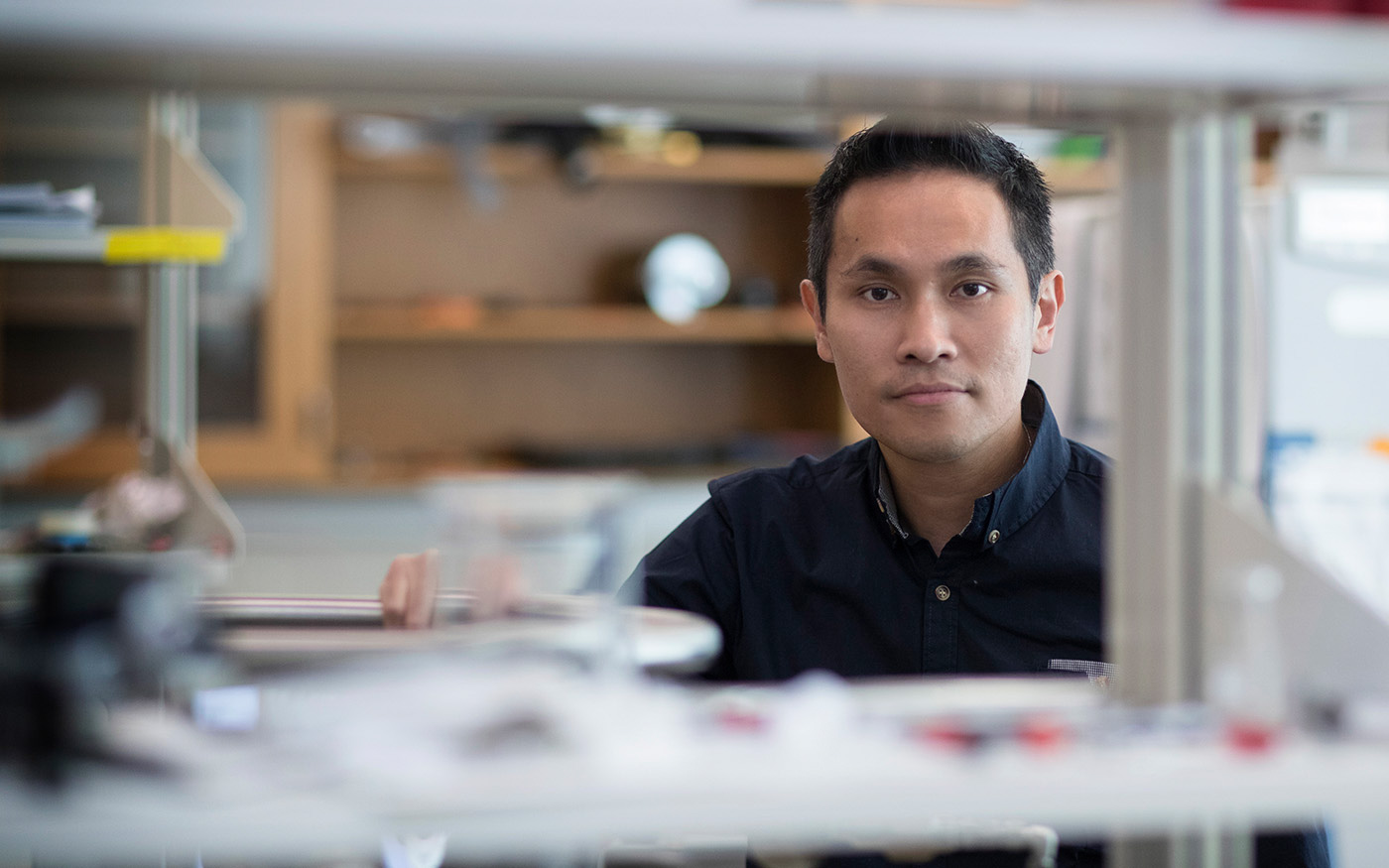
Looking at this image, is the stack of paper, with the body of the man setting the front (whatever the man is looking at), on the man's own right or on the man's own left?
on the man's own right

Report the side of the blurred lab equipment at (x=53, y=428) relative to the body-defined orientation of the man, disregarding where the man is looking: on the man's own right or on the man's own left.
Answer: on the man's own right

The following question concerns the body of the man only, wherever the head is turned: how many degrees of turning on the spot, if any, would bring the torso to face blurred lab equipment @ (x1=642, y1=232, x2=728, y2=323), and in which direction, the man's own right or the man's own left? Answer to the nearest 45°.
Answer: approximately 180°

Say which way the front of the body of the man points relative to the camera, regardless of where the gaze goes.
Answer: toward the camera

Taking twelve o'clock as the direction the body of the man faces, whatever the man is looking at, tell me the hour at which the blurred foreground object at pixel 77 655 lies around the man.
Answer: The blurred foreground object is roughly at 1 o'clock from the man.

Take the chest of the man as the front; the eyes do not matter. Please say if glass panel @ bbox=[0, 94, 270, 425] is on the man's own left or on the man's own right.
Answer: on the man's own right

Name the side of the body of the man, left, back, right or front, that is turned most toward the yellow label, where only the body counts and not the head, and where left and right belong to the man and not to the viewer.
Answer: right
